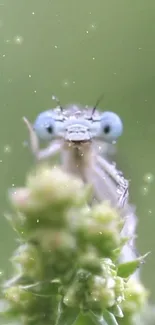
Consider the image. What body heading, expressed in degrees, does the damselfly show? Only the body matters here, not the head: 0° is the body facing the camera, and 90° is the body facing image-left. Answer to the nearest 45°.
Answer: approximately 0°
